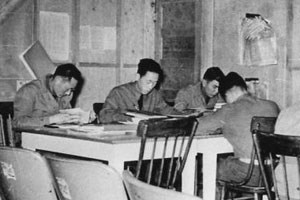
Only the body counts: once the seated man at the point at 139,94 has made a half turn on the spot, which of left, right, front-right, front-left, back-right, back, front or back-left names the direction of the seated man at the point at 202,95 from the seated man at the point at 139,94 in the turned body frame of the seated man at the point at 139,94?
right

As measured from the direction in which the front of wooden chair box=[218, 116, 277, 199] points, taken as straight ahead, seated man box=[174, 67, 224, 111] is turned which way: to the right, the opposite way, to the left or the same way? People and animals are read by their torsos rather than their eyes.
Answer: the opposite way

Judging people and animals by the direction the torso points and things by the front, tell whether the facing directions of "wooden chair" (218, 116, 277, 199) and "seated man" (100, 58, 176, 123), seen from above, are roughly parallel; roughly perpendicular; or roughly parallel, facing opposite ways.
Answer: roughly parallel, facing opposite ways

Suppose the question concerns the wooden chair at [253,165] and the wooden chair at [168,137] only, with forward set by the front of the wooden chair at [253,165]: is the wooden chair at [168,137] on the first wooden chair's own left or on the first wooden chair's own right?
on the first wooden chair's own left

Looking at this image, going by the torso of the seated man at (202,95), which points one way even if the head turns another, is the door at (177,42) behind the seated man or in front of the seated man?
behind

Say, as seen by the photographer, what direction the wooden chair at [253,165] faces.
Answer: facing away from the viewer and to the left of the viewer

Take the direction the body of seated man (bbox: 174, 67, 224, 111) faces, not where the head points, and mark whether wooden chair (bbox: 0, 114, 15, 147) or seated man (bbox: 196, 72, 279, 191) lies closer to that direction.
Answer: the seated man

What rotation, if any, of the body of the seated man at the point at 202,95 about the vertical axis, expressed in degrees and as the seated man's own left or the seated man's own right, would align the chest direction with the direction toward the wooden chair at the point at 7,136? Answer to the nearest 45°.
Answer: approximately 90° to the seated man's own right

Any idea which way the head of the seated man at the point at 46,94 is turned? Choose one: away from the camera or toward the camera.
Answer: toward the camera

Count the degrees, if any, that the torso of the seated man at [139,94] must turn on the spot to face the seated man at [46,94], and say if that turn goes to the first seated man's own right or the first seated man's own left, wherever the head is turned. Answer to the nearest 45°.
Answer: approximately 135° to the first seated man's own right

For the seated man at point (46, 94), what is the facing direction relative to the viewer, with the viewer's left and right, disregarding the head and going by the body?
facing the viewer and to the right of the viewer
